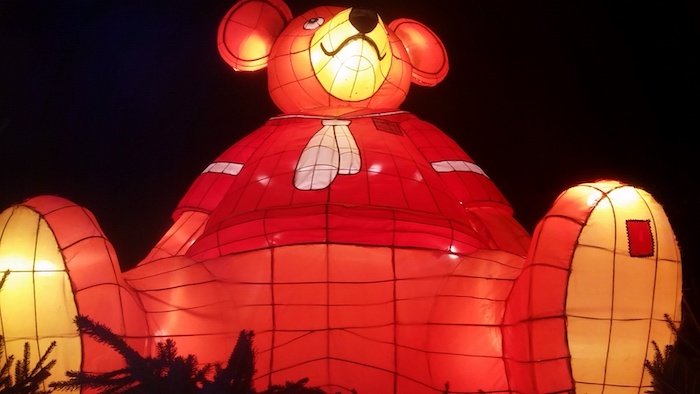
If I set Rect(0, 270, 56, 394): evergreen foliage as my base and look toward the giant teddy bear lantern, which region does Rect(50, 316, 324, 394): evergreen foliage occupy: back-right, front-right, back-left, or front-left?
front-right

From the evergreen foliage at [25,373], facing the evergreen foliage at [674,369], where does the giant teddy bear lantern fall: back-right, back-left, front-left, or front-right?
front-left

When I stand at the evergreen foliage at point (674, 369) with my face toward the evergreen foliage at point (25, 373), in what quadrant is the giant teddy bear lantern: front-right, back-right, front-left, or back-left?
front-right

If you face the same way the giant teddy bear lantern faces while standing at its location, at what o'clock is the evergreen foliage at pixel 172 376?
The evergreen foliage is roughly at 1 o'clock from the giant teddy bear lantern.

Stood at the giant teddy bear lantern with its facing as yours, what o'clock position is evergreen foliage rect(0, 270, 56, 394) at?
The evergreen foliage is roughly at 2 o'clock from the giant teddy bear lantern.

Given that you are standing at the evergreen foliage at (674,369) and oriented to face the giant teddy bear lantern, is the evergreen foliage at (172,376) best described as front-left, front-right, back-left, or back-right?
front-left

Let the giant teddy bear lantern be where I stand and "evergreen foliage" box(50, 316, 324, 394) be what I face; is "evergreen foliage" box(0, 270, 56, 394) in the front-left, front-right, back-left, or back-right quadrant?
front-right

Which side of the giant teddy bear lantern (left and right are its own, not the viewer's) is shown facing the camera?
front

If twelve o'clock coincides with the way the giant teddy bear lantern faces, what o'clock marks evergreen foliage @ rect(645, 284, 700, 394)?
The evergreen foliage is roughly at 10 o'clock from the giant teddy bear lantern.
